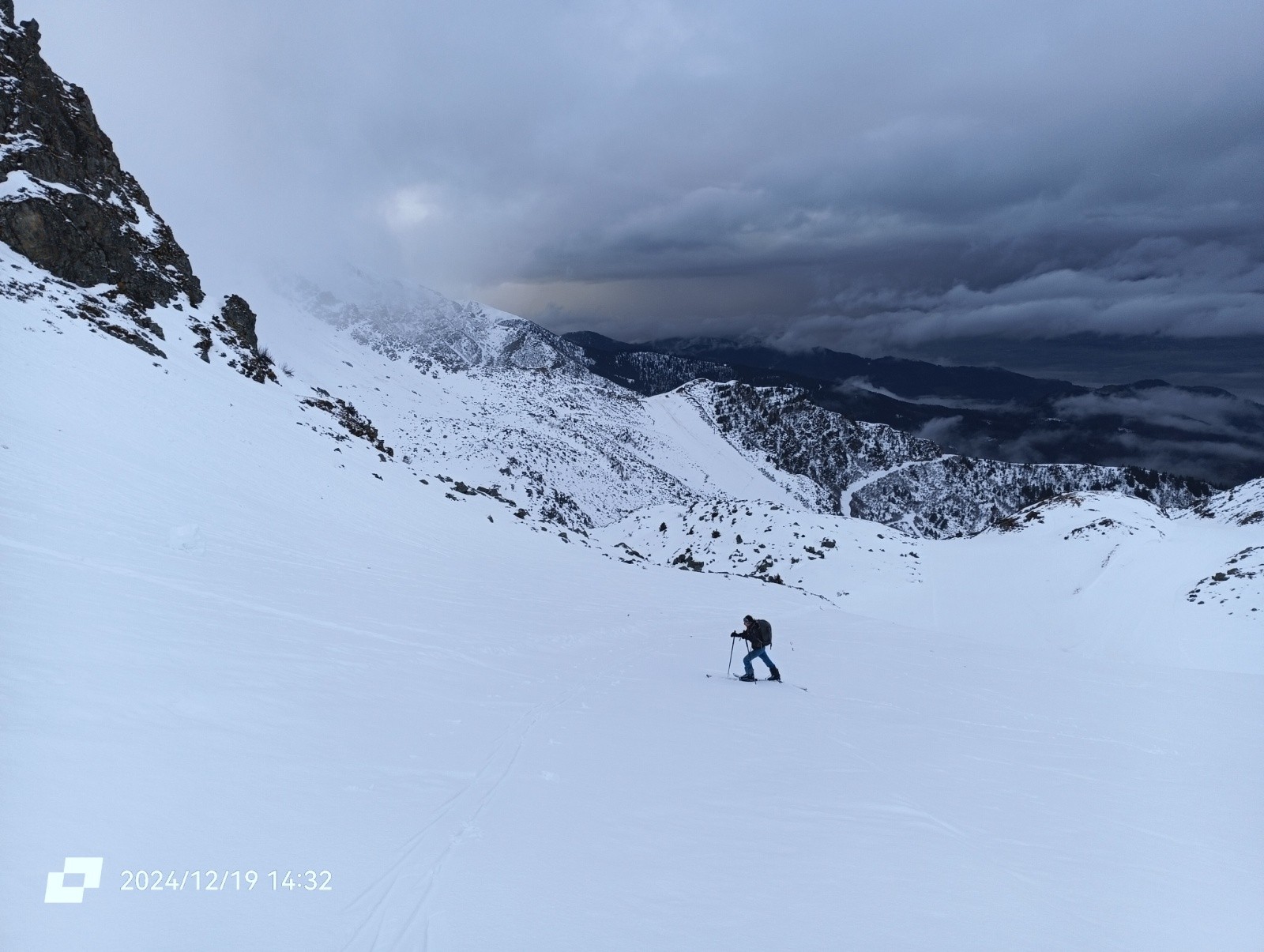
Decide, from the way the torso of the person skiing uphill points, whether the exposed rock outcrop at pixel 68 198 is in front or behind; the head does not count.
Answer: in front

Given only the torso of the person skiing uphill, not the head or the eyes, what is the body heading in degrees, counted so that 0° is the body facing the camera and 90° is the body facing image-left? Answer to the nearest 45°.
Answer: approximately 90°
